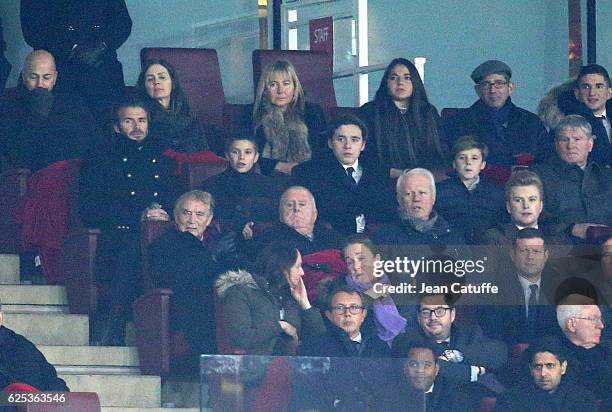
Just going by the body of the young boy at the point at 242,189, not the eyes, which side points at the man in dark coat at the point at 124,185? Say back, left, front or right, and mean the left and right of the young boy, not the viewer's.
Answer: right

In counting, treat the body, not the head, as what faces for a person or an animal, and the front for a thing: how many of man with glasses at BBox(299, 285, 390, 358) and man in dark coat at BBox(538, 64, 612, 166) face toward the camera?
2
